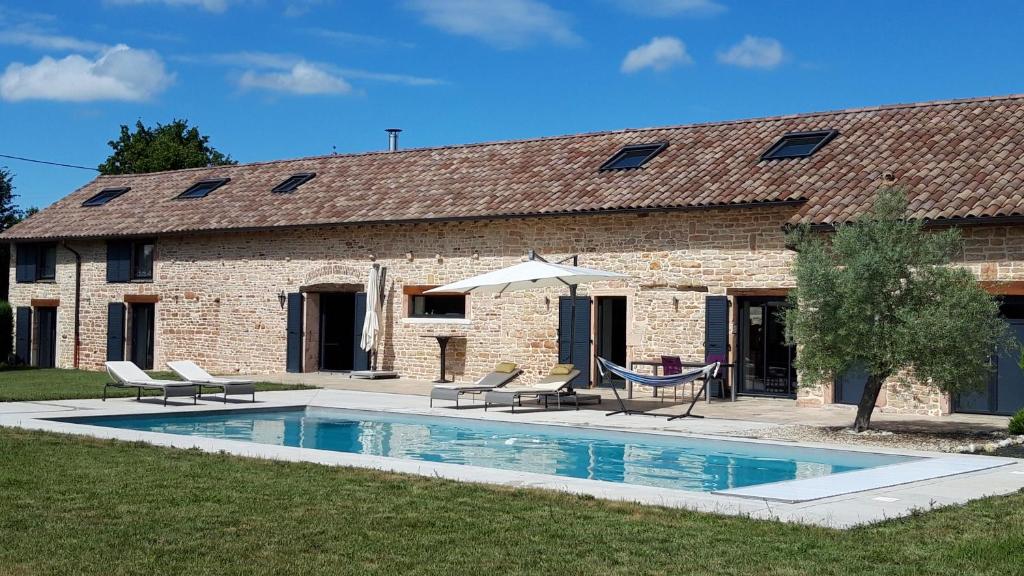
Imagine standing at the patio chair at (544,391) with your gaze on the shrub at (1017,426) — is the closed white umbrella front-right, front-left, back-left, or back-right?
back-left

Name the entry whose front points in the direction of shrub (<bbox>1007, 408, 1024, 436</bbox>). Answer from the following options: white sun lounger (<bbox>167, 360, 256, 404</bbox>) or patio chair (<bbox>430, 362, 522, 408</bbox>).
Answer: the white sun lounger

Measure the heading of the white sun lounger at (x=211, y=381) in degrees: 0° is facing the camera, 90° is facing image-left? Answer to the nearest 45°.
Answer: approximately 315°

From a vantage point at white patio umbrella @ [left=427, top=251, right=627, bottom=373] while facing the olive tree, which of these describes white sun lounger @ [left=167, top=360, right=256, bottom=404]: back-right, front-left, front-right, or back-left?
back-right

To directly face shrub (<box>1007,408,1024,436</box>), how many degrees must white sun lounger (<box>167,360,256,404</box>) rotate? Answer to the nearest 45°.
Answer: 0° — it already faces it

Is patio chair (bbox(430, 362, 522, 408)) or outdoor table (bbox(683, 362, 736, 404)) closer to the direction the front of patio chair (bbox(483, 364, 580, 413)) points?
the patio chair

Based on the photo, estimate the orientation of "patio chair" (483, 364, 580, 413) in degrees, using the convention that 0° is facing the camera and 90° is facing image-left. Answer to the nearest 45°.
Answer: approximately 45°

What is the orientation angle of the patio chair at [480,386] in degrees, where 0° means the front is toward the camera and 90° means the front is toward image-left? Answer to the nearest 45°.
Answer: approximately 45°
